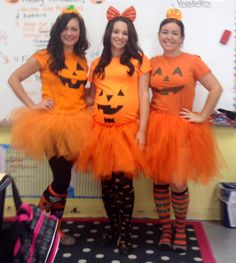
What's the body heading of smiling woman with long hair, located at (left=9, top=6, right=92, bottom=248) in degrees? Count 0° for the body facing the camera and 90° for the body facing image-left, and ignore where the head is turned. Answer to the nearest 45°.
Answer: approximately 315°
